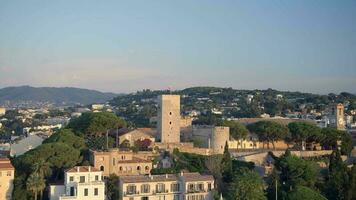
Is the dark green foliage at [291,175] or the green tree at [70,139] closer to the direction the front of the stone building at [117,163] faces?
the dark green foliage

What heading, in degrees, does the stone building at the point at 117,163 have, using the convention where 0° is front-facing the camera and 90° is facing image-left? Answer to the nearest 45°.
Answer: approximately 0°

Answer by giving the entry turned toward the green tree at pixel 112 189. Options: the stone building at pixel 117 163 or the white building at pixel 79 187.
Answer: the stone building

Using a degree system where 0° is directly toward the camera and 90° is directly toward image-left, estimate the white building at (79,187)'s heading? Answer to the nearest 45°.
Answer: approximately 0°

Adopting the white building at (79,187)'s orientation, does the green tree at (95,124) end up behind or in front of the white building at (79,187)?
behind

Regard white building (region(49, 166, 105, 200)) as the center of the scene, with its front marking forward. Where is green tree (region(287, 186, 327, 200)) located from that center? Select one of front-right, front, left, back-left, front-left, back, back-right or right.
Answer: left

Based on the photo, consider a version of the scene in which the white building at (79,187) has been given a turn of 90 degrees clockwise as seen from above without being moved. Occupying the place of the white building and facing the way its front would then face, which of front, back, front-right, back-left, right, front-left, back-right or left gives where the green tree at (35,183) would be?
front

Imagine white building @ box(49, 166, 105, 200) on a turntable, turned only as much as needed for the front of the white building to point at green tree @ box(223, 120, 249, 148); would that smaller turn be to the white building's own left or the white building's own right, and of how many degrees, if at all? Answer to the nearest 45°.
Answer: approximately 135° to the white building's own left
